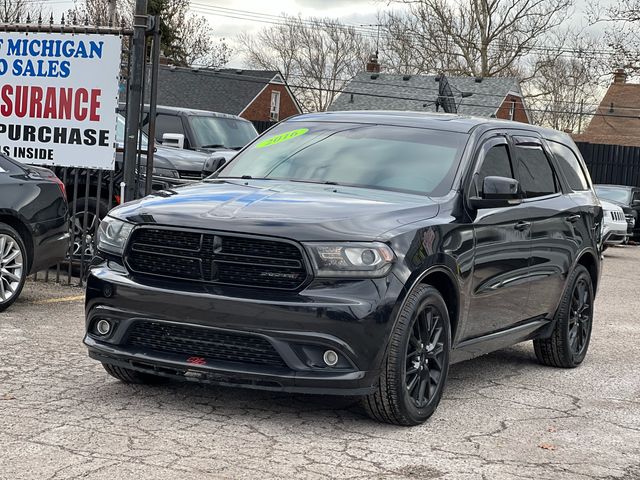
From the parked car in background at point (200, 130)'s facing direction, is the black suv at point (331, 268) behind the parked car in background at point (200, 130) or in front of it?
in front

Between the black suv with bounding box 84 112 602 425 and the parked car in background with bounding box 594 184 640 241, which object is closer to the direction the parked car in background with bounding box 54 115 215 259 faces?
the black suv

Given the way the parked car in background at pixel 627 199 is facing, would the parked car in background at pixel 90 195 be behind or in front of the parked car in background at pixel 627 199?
in front

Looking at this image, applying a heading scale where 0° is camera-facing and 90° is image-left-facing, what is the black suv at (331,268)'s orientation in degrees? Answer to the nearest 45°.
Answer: approximately 45°

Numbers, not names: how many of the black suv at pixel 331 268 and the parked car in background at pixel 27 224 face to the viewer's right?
0

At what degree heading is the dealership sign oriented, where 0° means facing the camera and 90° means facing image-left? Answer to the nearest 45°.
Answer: approximately 0°

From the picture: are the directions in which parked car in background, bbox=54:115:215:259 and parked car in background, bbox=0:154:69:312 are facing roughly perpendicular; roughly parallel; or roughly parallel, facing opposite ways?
roughly perpendicular

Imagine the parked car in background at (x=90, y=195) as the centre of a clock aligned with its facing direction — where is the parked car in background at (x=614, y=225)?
the parked car in background at (x=614, y=225) is roughly at 9 o'clock from the parked car in background at (x=90, y=195).

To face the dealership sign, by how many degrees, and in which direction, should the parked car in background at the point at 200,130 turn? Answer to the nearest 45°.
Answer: approximately 45° to its right

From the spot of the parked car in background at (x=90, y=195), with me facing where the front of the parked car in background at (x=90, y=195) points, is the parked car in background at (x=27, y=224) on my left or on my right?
on my right

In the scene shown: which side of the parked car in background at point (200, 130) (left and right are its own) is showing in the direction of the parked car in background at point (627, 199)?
left

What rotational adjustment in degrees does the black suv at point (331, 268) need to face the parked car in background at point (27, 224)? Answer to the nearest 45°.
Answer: approximately 90° to its right
